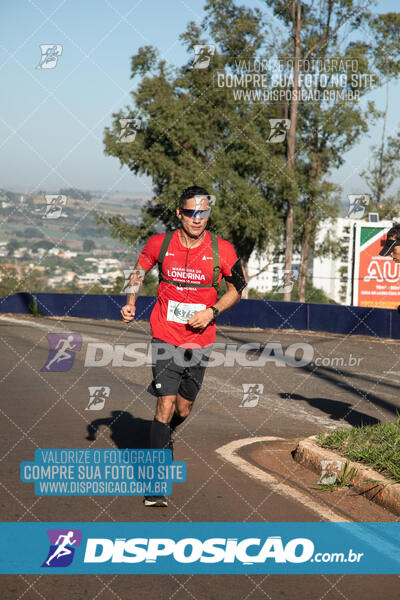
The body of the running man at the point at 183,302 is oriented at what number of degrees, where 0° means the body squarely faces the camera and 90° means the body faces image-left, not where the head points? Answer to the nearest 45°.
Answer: approximately 0°

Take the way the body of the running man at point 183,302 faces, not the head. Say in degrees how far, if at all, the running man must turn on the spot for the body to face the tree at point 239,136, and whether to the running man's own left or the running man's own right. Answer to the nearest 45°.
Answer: approximately 180°

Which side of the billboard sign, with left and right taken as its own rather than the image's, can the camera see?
front

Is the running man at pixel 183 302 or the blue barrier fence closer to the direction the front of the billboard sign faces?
the running man

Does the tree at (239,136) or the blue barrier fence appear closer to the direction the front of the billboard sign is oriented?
the blue barrier fence

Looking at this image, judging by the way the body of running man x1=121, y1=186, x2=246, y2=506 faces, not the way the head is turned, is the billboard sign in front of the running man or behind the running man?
behind

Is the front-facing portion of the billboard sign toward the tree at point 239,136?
no

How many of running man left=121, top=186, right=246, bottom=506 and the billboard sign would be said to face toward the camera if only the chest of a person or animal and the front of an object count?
2

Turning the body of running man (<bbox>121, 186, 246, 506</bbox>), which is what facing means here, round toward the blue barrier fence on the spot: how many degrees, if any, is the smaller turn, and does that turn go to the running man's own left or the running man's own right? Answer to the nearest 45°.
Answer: approximately 180°

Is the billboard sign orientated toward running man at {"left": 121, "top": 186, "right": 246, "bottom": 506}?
yes

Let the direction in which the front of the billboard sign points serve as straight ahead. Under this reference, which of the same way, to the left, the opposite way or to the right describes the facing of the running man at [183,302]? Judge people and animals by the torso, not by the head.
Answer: the same way
